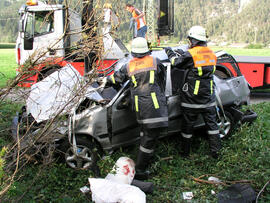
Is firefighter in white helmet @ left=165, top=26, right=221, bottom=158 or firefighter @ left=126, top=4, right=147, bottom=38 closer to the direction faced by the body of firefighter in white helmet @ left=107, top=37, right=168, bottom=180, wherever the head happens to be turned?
the firefighter

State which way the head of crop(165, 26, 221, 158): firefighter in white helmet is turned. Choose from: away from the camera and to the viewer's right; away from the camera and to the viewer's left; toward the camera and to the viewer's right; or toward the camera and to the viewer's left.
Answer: away from the camera and to the viewer's left

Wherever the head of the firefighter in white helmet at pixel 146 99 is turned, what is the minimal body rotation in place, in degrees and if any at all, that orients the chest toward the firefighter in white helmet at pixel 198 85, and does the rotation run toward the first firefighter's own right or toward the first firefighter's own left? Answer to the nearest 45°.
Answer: approximately 45° to the first firefighter's own right

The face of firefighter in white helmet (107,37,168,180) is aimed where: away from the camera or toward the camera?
away from the camera

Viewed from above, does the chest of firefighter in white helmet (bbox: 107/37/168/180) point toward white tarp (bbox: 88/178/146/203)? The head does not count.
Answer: no

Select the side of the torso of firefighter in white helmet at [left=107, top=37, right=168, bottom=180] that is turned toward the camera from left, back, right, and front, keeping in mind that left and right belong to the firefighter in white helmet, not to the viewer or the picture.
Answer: back

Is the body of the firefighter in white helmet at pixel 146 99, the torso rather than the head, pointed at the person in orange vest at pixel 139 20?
yes
